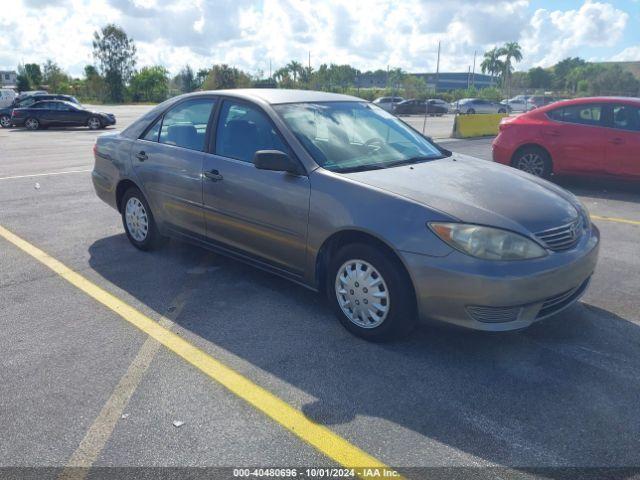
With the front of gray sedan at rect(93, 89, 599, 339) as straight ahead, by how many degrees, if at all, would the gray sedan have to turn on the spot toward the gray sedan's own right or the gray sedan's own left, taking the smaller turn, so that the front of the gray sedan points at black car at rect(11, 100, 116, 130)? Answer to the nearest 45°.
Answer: approximately 180°

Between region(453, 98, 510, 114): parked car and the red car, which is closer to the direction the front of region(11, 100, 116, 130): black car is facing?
the parked car

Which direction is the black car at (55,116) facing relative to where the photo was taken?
to the viewer's right

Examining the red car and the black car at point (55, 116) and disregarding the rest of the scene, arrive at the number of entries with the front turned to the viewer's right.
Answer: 2

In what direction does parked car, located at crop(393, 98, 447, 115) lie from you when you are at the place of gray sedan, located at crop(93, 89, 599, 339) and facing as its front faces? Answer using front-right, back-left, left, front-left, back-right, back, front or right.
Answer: back-left

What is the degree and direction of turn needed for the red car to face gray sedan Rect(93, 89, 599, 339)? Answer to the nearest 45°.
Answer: approximately 90° to its right

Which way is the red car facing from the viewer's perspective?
to the viewer's right

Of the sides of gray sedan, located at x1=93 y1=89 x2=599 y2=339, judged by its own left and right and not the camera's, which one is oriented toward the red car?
left

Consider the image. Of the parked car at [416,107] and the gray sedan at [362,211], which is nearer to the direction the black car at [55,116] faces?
the parked car

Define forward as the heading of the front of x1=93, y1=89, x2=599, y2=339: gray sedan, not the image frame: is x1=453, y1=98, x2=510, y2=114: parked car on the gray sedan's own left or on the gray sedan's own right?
on the gray sedan's own left

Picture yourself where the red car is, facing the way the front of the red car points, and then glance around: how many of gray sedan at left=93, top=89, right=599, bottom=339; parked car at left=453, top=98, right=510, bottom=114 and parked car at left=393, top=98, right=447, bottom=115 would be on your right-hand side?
1
